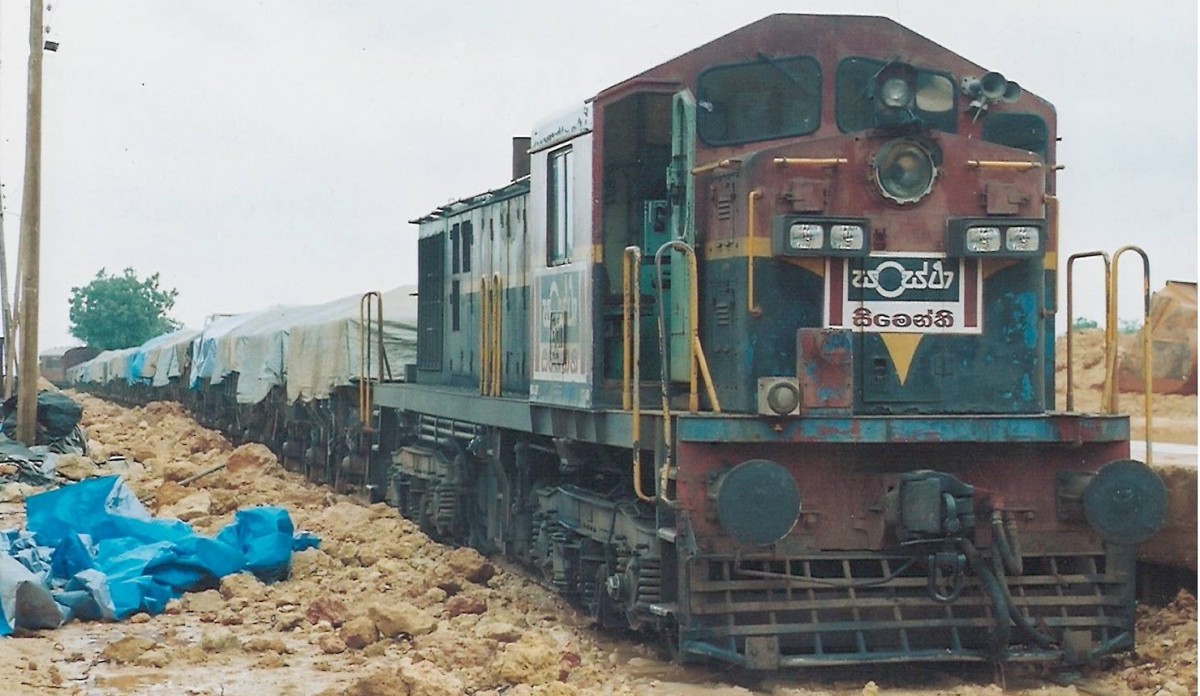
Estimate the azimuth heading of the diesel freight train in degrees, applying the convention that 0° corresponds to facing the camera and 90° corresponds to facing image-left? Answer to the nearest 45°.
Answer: approximately 315°

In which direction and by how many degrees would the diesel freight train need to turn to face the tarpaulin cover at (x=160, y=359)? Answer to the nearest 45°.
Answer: approximately 180°
